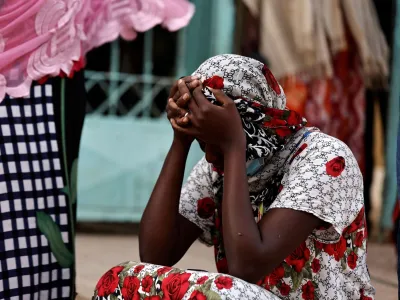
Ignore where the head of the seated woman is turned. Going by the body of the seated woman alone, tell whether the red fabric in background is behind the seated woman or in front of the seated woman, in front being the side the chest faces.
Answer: behind

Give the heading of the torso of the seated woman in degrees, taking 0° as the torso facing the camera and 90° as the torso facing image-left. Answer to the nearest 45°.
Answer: approximately 45°

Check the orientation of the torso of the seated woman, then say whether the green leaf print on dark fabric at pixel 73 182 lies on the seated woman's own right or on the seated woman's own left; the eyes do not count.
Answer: on the seated woman's own right
